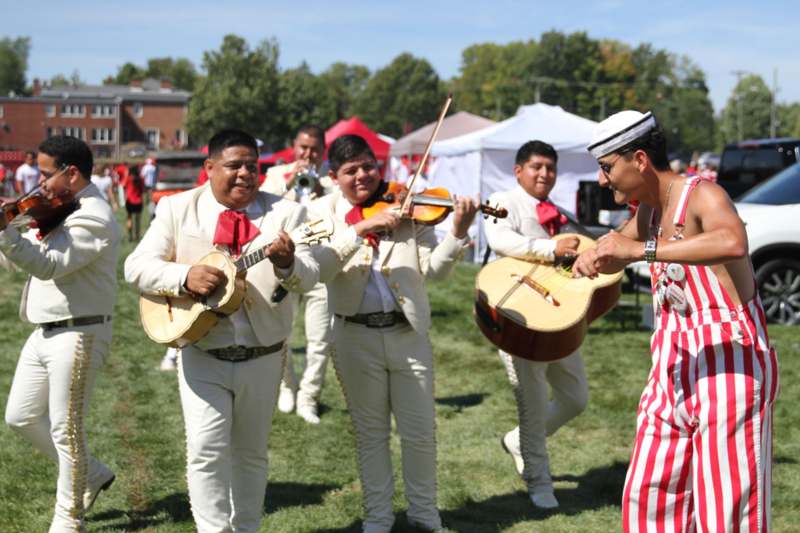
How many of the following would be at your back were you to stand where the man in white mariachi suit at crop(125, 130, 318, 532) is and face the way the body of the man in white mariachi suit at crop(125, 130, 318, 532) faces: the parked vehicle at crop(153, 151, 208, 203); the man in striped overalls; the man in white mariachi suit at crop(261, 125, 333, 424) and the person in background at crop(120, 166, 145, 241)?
3

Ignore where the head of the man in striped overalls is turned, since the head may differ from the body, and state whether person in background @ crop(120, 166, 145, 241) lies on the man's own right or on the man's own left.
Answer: on the man's own right

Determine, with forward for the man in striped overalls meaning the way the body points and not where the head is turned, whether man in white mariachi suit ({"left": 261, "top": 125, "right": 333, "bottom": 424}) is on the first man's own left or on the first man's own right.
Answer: on the first man's own right

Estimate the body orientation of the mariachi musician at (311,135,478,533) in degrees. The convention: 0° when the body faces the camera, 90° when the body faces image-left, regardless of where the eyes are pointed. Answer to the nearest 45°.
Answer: approximately 0°

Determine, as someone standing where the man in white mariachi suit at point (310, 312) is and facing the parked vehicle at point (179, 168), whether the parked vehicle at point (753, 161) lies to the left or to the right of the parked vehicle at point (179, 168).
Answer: right

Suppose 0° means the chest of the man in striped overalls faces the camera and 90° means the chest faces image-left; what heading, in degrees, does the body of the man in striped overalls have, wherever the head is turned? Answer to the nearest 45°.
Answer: approximately 45°

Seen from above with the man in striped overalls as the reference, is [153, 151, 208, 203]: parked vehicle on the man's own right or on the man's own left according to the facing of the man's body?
on the man's own right
